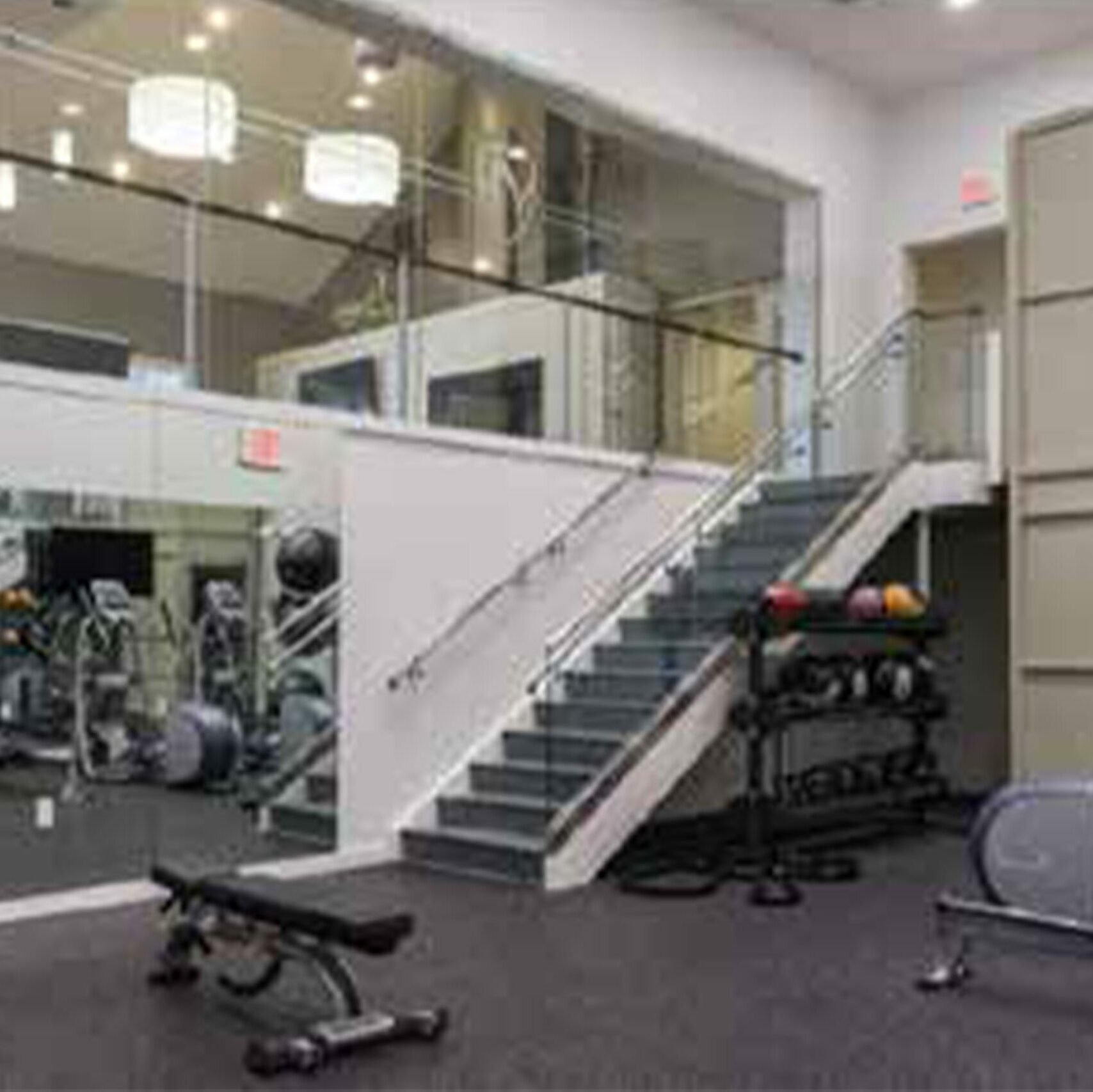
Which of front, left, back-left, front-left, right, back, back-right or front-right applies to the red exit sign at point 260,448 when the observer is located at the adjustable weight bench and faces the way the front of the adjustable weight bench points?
back-left

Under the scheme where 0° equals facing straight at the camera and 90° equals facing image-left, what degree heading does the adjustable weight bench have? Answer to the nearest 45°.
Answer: approximately 315°

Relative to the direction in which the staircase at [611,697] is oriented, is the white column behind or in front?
behind

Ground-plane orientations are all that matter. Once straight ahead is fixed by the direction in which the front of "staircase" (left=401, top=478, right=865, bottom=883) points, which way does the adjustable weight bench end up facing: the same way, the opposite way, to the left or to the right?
to the left

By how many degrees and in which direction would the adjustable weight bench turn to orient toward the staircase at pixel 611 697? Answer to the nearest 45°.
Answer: approximately 90° to its left

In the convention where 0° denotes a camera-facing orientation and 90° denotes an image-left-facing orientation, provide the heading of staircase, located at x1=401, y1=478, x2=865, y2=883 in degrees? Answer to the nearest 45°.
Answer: approximately 45°

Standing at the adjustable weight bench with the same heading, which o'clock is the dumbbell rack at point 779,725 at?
The dumbbell rack is roughly at 9 o'clock from the adjustable weight bench.

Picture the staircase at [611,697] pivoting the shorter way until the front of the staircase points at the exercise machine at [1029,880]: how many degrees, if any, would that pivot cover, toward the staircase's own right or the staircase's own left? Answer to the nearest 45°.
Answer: approximately 90° to the staircase's own left

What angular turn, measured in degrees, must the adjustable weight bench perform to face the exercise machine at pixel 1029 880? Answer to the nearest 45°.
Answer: approximately 45° to its left

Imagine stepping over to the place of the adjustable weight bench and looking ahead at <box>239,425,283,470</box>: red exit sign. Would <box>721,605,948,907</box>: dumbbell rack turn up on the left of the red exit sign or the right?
right
